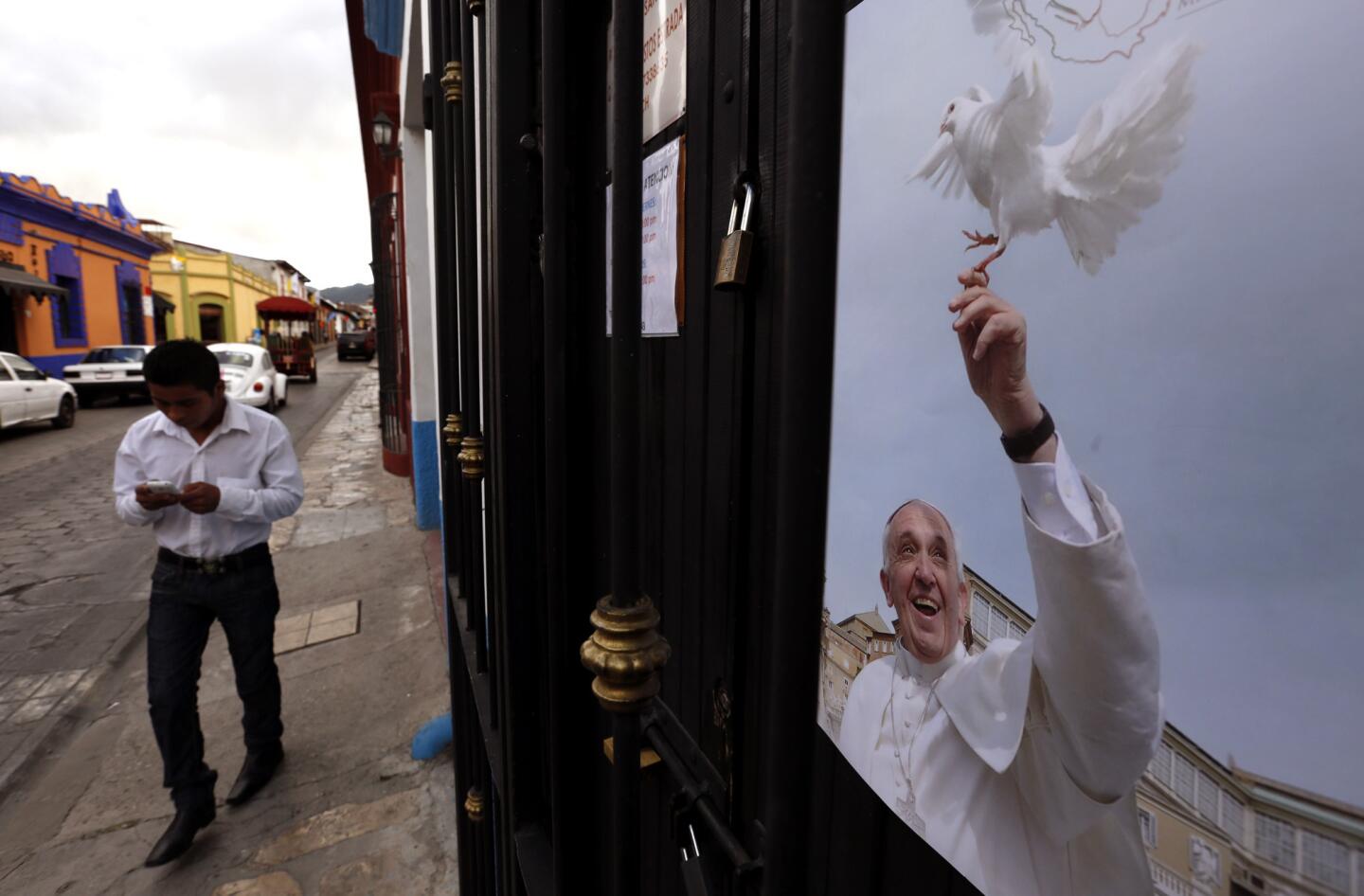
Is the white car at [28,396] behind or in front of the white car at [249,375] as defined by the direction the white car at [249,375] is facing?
behind

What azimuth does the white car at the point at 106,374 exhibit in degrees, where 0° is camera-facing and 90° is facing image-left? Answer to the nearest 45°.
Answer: approximately 225°

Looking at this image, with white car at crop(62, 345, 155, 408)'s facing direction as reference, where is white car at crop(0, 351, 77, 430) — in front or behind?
behind

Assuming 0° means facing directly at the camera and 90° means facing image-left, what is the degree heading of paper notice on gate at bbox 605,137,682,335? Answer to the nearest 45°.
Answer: approximately 45°

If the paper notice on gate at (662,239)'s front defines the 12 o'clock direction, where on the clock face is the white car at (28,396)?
The white car is roughly at 3 o'clock from the paper notice on gate.

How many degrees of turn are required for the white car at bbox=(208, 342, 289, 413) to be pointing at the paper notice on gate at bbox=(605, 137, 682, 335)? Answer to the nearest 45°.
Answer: approximately 135° to its right

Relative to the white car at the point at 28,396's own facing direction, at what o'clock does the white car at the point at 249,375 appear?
the white car at the point at 249,375 is roughly at 1 o'clock from the white car at the point at 28,396.

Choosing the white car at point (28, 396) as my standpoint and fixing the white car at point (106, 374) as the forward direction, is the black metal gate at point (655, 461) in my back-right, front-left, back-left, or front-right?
back-right

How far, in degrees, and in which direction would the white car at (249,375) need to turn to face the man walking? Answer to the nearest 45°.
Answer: approximately 135° to its right

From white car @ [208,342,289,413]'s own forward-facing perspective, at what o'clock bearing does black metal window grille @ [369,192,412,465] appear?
The black metal window grille is roughly at 4 o'clock from the white car.

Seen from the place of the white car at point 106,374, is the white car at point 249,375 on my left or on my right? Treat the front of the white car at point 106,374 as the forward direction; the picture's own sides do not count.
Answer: on my right

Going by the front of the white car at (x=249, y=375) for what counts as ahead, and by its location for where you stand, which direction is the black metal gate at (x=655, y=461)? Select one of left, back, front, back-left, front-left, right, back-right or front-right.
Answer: back-right
